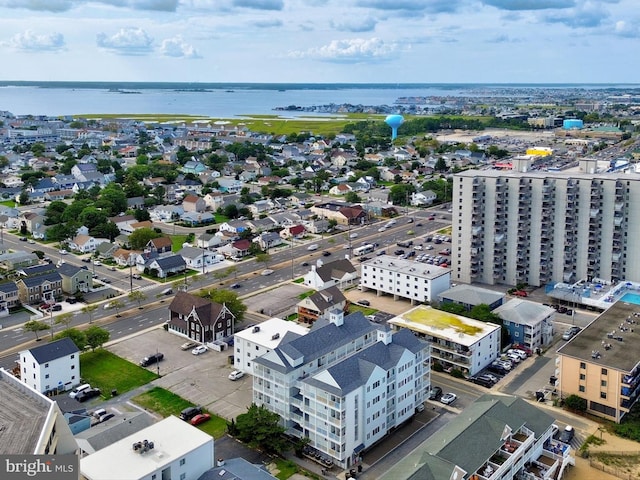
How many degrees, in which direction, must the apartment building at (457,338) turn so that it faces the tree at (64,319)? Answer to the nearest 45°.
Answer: approximately 45° to its right

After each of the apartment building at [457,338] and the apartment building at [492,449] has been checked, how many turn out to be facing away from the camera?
0

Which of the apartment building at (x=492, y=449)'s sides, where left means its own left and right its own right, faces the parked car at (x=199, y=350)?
back

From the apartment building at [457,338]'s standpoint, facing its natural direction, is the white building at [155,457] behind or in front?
in front

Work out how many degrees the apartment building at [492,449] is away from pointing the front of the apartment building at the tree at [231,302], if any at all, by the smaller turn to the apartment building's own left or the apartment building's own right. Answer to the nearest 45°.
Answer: approximately 180°

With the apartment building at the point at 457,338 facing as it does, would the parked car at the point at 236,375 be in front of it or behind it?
in front

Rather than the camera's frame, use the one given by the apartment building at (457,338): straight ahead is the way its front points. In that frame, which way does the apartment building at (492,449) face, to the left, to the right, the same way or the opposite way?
to the left

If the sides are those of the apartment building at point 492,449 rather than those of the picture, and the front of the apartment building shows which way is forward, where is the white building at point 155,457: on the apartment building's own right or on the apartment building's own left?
on the apartment building's own right

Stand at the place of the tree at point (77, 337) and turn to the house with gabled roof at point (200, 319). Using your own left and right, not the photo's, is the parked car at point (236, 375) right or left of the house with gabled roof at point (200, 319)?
right

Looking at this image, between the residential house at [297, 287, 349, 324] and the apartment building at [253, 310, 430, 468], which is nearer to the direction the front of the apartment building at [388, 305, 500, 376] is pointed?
the apartment building

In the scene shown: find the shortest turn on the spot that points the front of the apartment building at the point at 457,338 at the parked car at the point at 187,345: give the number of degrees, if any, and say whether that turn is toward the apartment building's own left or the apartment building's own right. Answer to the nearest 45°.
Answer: approximately 45° to the apartment building's own right

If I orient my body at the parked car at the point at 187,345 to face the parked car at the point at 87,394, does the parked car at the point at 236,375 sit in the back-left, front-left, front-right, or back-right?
front-left
